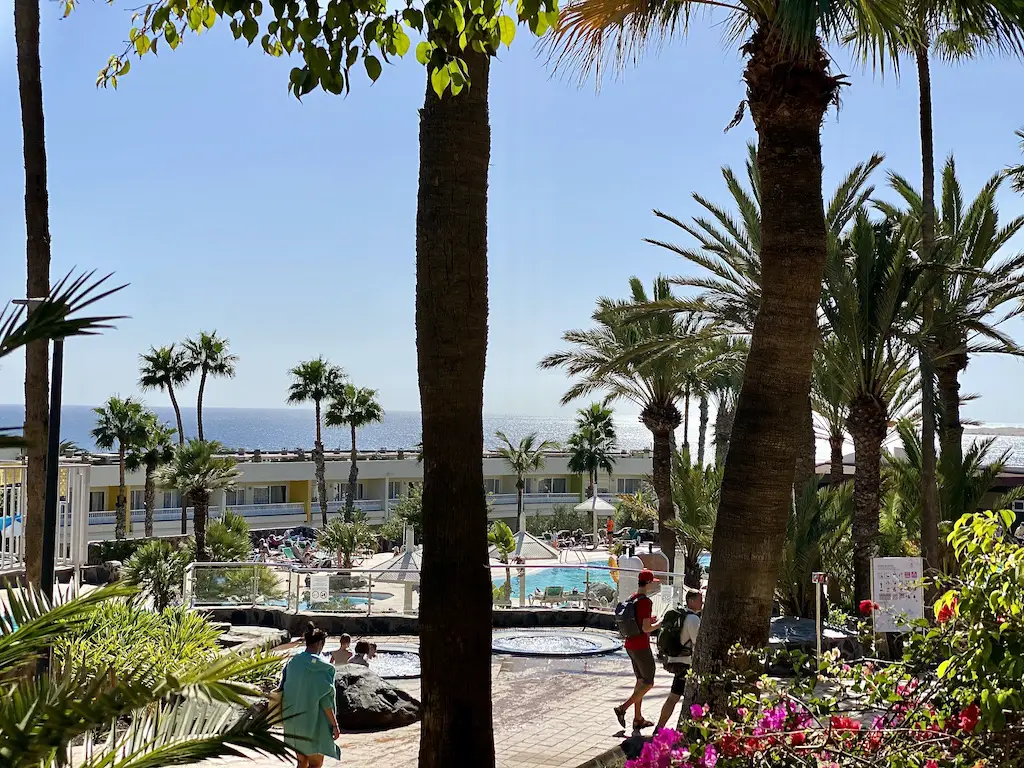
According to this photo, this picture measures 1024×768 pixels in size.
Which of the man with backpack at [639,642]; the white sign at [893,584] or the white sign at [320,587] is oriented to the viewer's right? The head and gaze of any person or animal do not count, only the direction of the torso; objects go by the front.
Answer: the man with backpack

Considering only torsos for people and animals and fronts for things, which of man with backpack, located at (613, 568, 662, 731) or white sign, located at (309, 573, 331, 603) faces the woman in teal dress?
the white sign

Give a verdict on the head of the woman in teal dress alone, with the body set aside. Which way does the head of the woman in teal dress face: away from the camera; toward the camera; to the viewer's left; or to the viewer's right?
away from the camera

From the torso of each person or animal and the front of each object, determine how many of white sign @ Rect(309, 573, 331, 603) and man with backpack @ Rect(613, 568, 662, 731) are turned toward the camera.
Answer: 1

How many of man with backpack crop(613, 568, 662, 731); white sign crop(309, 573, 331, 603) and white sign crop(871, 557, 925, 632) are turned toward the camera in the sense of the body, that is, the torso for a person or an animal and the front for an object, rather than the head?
2

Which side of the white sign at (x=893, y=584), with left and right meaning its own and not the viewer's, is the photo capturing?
front

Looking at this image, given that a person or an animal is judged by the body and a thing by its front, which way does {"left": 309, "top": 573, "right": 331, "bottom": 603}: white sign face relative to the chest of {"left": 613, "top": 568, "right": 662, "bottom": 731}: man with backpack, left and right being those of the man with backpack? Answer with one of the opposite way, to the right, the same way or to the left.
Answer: to the right

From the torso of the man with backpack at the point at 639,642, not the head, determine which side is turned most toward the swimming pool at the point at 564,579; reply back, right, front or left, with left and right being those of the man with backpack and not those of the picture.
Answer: left

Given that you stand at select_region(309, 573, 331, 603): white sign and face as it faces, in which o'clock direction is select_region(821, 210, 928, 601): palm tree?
The palm tree is roughly at 10 o'clock from the white sign.

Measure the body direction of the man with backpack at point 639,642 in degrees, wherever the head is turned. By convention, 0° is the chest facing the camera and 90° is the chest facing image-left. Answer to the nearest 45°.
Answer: approximately 270°

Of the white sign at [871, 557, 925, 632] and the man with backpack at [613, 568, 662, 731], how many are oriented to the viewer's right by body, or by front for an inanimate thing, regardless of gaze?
1

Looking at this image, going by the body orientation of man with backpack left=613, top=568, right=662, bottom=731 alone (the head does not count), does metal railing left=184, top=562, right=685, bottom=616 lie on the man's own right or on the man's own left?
on the man's own left

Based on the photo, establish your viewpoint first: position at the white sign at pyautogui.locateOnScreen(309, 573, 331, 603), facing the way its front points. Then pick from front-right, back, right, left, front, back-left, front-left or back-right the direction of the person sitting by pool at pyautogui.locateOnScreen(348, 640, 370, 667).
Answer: front

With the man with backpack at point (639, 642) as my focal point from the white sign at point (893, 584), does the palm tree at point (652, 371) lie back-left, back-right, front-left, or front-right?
back-right

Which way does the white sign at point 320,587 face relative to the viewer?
toward the camera

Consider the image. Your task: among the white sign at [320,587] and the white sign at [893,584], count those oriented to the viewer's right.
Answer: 0

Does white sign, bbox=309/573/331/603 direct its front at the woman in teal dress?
yes
